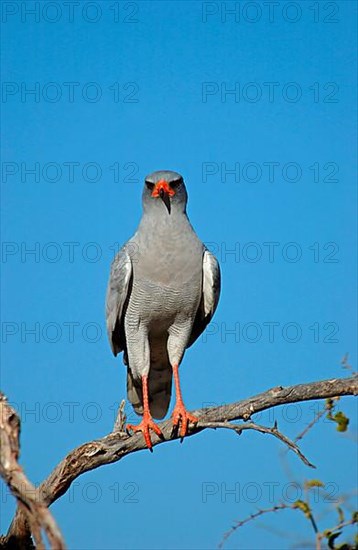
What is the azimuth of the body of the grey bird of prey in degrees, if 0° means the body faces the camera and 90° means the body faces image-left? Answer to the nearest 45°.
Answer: approximately 0°
